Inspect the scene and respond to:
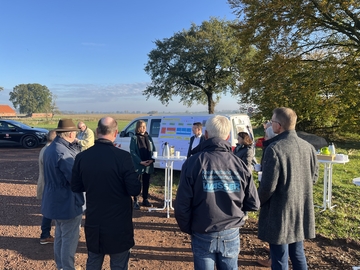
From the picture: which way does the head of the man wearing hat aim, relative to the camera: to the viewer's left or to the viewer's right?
to the viewer's right

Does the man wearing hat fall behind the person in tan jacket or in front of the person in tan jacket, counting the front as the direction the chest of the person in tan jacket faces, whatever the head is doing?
in front

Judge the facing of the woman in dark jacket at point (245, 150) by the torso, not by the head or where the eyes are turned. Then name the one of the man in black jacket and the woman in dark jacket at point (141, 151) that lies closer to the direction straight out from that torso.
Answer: the woman in dark jacket

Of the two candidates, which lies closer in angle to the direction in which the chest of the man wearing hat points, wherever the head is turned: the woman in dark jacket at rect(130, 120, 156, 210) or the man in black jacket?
the woman in dark jacket

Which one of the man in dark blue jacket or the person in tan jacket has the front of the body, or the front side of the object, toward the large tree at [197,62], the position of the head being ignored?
the man in dark blue jacket

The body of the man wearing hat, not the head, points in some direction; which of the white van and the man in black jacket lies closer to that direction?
the white van

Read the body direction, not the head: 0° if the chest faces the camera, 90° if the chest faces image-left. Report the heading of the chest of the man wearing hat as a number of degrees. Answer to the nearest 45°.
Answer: approximately 225°
